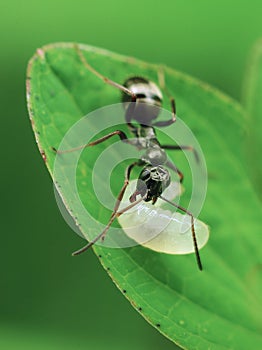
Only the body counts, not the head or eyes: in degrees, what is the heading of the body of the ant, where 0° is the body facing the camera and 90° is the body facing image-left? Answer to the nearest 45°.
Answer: approximately 0°
